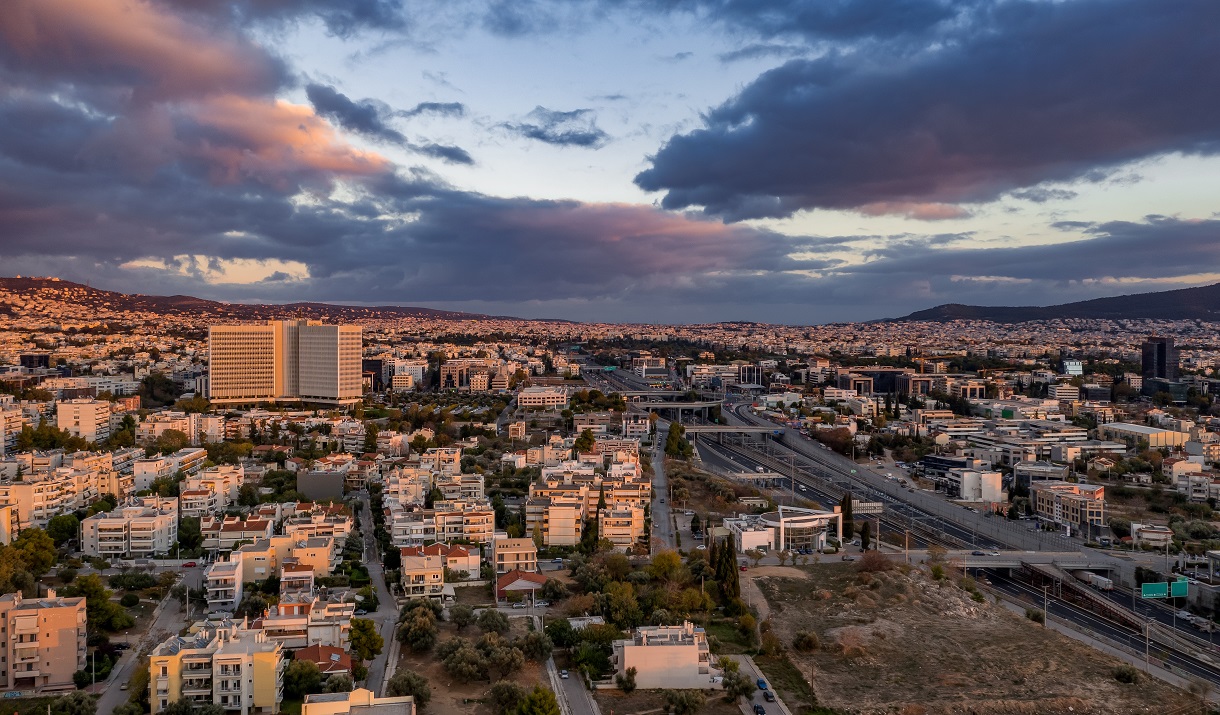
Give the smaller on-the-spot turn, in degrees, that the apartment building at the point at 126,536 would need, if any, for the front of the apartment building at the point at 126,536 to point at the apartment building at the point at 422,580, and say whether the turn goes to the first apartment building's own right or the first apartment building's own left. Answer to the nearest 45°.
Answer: approximately 45° to the first apartment building's own left

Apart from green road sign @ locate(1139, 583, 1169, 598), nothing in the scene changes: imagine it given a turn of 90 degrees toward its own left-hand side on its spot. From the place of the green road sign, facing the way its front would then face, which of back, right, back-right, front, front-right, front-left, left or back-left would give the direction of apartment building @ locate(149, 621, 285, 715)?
back-right

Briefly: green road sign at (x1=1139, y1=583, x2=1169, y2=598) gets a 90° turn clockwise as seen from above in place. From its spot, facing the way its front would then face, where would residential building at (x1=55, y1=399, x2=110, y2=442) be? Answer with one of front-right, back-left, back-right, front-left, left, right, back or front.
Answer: front

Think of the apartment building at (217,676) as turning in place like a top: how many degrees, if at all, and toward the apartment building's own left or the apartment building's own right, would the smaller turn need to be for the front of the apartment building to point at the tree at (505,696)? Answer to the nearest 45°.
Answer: approximately 90° to the apartment building's own left

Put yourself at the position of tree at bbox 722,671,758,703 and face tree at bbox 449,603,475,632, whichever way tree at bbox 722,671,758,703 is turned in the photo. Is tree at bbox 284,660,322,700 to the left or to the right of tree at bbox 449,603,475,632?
left

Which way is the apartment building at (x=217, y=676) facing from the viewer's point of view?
toward the camera

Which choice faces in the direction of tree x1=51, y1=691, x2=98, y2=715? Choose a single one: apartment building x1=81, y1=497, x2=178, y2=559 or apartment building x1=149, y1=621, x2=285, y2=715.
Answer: apartment building x1=81, y1=497, x2=178, y2=559

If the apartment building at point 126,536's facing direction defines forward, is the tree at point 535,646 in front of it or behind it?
in front

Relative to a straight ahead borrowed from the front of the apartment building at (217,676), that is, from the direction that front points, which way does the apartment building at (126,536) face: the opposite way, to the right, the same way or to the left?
the same way

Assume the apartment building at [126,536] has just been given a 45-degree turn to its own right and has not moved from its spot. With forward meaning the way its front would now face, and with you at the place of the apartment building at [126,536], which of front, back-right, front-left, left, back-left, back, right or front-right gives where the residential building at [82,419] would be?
back-right

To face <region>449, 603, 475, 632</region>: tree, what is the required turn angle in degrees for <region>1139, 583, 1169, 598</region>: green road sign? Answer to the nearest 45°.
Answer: approximately 45° to its right

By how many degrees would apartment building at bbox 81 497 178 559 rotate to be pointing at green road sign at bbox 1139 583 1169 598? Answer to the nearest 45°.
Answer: approximately 45° to its left

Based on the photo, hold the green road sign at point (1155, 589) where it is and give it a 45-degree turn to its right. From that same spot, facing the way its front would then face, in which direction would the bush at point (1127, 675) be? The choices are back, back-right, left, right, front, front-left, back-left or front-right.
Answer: front-left

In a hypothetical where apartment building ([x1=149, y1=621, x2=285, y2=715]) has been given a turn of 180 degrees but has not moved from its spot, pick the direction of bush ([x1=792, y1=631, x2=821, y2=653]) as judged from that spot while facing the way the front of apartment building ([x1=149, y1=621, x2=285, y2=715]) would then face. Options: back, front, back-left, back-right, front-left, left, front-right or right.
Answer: right

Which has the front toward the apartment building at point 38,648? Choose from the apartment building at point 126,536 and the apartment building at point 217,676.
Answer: the apartment building at point 126,536

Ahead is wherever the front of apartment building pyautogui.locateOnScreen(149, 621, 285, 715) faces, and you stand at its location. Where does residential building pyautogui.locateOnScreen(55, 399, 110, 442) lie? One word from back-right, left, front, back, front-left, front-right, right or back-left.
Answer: back

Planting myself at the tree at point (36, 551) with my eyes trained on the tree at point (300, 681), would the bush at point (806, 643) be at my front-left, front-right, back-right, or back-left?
front-left

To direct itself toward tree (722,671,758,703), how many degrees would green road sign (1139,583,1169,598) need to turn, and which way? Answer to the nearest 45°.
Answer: approximately 45° to its right

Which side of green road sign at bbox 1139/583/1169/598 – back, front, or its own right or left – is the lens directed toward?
front

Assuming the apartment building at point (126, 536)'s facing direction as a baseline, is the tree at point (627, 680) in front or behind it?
in front

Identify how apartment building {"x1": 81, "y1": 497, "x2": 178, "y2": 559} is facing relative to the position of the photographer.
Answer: facing the viewer
